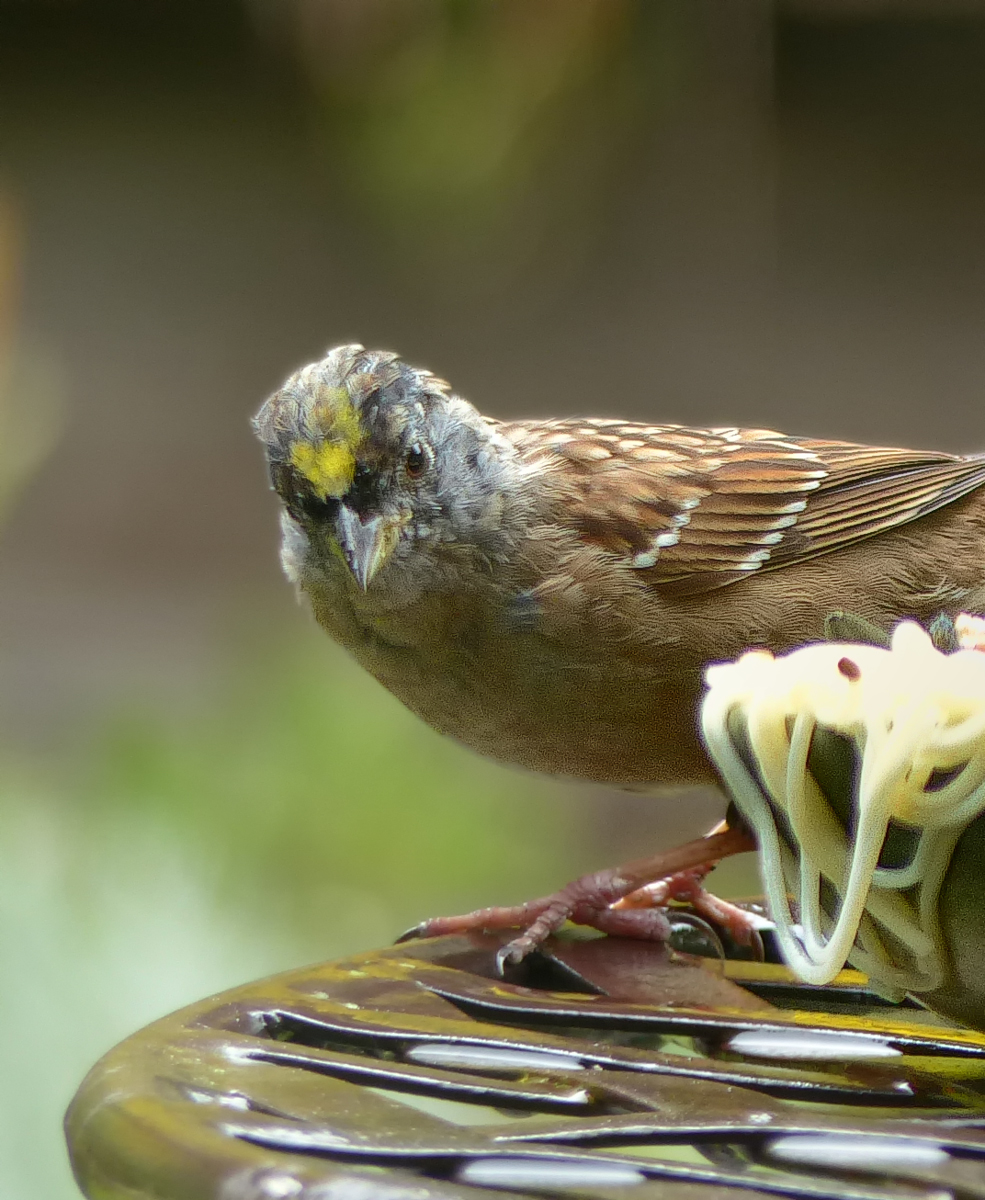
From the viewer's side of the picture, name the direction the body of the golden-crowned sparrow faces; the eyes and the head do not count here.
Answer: to the viewer's left
